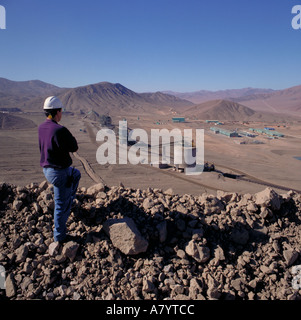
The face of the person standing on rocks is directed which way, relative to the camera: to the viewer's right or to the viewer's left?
to the viewer's right

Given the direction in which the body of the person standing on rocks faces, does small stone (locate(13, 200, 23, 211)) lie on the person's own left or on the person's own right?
on the person's own left

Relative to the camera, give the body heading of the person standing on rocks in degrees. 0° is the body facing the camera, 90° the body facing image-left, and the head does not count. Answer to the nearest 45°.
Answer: approximately 225°
